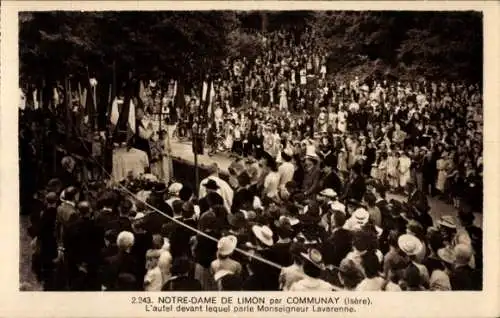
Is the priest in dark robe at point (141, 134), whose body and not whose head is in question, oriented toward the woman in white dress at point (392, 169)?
yes

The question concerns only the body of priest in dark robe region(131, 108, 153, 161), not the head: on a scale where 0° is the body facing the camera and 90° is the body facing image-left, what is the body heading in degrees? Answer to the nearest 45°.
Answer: approximately 270°

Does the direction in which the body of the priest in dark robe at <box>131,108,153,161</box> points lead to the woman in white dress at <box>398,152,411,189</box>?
yes
